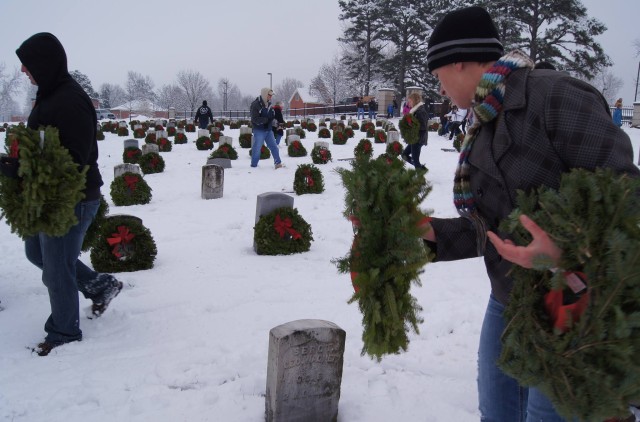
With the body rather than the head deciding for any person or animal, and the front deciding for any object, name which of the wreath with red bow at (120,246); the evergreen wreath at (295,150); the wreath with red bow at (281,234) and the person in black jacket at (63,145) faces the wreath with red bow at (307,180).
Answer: the evergreen wreath

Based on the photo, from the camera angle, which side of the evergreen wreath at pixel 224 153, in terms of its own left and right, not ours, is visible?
front

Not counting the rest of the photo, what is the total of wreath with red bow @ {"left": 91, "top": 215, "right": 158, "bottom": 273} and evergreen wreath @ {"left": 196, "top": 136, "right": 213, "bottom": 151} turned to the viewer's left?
0

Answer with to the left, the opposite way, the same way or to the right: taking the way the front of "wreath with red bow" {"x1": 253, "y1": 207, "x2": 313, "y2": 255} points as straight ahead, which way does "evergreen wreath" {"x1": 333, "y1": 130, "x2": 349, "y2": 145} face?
the same way

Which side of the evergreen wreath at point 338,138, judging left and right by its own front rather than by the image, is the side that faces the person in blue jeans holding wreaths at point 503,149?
front

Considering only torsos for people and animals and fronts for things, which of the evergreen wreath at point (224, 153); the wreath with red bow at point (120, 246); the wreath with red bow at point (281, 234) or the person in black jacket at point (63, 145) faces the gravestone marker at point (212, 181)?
the evergreen wreath

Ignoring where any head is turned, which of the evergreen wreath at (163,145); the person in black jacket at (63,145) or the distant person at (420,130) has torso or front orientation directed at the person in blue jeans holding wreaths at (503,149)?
the evergreen wreath

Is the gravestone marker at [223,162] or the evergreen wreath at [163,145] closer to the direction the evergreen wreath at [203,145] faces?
the gravestone marker

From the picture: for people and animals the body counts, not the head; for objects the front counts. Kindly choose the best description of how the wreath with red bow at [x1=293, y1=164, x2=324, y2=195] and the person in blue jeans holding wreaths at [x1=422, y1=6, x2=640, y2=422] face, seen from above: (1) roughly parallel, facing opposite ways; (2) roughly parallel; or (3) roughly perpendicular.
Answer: roughly perpendicular

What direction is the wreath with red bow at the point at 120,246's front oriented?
toward the camera

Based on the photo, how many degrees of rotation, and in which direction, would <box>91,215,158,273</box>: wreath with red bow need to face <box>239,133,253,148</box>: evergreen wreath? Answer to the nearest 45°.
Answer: approximately 180°

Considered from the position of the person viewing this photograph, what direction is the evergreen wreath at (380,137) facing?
facing the viewer

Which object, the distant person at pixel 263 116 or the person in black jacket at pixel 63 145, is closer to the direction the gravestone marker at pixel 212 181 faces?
the person in black jacket

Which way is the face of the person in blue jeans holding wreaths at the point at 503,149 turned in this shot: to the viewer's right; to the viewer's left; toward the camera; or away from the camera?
to the viewer's left

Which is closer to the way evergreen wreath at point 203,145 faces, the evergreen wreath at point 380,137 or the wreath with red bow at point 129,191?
the wreath with red bow

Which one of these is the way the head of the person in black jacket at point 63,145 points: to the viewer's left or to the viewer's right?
to the viewer's left

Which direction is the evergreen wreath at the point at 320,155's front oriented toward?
toward the camera

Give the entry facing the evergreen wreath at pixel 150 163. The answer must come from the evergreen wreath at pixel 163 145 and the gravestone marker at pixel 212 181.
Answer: the evergreen wreath at pixel 163 145

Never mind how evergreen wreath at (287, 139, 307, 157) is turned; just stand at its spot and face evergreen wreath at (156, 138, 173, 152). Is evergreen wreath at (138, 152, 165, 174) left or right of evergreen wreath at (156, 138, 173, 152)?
left

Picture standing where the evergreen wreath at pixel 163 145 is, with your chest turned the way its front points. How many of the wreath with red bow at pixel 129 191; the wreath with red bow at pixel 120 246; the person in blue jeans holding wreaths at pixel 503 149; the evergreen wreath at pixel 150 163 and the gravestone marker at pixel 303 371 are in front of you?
5
